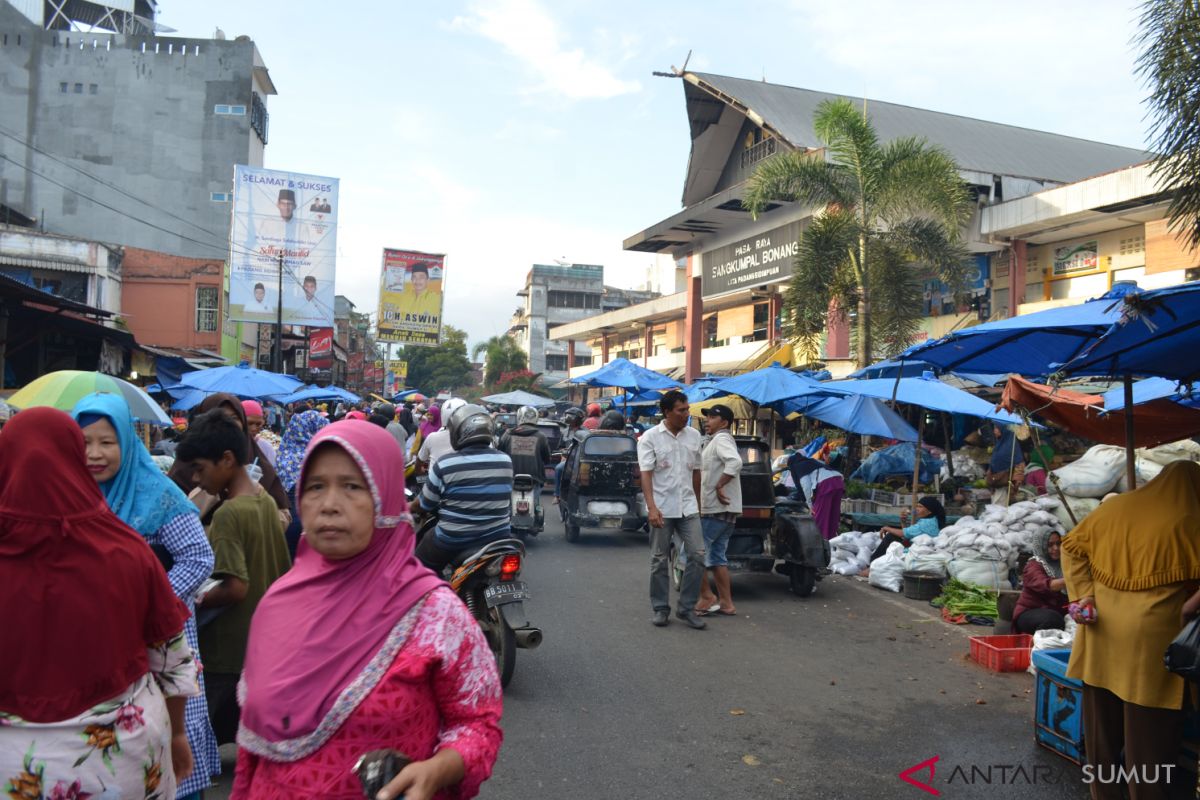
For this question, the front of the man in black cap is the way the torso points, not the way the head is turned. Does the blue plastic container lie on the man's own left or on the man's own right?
on the man's own left

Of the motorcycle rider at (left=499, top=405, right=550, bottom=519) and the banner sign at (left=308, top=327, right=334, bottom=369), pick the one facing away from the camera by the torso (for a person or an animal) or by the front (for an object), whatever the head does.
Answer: the motorcycle rider

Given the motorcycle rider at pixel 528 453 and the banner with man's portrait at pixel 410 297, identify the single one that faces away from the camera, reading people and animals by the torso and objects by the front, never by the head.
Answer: the motorcycle rider

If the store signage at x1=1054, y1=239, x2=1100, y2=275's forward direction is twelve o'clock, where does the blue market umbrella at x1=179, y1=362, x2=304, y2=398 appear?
The blue market umbrella is roughly at 12 o'clock from the store signage.

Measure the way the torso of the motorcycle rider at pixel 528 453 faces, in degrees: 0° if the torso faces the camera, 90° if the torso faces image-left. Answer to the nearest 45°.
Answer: approximately 180°

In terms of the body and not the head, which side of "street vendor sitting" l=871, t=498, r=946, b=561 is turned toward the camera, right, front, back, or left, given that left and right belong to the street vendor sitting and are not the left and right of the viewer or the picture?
left

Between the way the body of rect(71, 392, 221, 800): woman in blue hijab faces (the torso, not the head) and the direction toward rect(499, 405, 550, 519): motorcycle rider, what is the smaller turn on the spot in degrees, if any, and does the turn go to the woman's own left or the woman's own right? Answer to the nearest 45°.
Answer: approximately 180°

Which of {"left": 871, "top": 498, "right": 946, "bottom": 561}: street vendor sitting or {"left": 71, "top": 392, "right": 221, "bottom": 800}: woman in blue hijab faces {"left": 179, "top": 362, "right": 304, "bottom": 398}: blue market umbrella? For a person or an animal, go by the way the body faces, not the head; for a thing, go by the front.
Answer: the street vendor sitting

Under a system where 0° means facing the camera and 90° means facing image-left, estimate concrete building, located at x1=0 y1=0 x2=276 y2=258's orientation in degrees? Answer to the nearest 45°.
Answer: approximately 270°

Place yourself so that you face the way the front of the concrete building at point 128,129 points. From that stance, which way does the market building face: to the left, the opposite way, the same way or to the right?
the opposite way

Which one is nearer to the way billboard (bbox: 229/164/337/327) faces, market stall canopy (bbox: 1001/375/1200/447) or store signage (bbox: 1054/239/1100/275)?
the market stall canopy

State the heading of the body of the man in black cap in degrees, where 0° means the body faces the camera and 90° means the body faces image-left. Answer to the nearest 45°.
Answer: approximately 90°

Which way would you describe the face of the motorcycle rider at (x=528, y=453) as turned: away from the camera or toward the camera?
away from the camera
